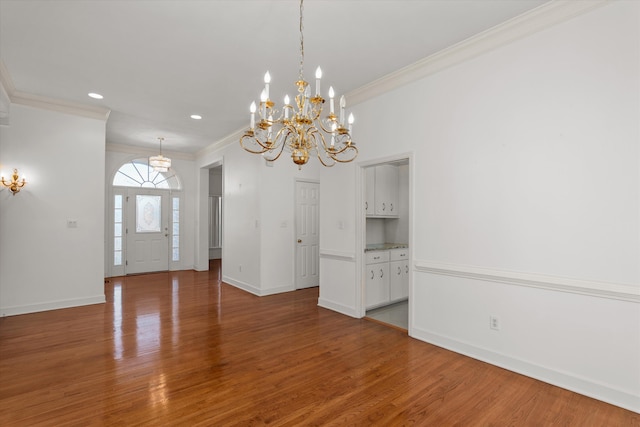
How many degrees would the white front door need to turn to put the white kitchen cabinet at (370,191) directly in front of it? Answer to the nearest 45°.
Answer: approximately 45° to its left

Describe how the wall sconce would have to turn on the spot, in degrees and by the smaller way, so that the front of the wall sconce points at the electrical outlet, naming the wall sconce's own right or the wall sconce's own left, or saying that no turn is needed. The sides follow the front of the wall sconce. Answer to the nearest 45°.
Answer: approximately 45° to the wall sconce's own left

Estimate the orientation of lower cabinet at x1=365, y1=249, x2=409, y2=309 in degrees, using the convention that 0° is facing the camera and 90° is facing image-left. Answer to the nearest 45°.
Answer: approximately 315°

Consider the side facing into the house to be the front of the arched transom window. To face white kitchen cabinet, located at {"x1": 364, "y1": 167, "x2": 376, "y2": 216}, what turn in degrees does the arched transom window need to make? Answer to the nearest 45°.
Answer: approximately 45° to its left

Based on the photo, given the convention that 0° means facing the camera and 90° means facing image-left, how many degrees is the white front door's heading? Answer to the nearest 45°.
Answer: approximately 0°
